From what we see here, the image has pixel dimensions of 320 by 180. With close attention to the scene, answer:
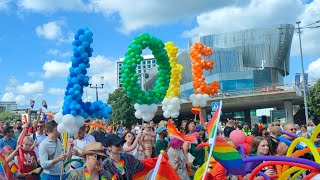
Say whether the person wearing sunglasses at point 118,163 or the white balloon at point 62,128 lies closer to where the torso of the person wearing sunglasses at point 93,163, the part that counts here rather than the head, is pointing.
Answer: the person wearing sunglasses

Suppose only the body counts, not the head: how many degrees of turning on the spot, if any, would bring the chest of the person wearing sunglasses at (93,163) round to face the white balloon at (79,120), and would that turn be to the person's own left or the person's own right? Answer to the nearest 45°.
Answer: approximately 135° to the person's own left

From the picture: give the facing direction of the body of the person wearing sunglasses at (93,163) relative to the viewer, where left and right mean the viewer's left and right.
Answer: facing the viewer and to the right of the viewer

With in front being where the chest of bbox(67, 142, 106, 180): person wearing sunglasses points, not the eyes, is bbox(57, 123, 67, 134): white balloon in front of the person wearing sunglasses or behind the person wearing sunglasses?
behind

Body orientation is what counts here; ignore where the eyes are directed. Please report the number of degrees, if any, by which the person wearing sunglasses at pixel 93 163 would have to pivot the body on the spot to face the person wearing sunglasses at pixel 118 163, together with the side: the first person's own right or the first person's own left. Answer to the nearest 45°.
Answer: approximately 90° to the first person's own left

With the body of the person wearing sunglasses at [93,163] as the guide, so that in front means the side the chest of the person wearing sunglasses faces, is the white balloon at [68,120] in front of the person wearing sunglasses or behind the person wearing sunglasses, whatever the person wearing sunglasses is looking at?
behind

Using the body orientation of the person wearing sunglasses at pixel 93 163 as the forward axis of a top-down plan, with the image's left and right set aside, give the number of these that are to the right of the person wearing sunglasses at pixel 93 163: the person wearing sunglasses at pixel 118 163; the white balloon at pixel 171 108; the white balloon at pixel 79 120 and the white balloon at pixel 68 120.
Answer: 0

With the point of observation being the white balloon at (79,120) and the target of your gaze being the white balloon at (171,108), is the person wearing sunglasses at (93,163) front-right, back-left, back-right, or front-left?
back-right

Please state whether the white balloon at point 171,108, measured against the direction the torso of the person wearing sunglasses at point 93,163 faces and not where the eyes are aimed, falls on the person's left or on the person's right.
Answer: on the person's left
